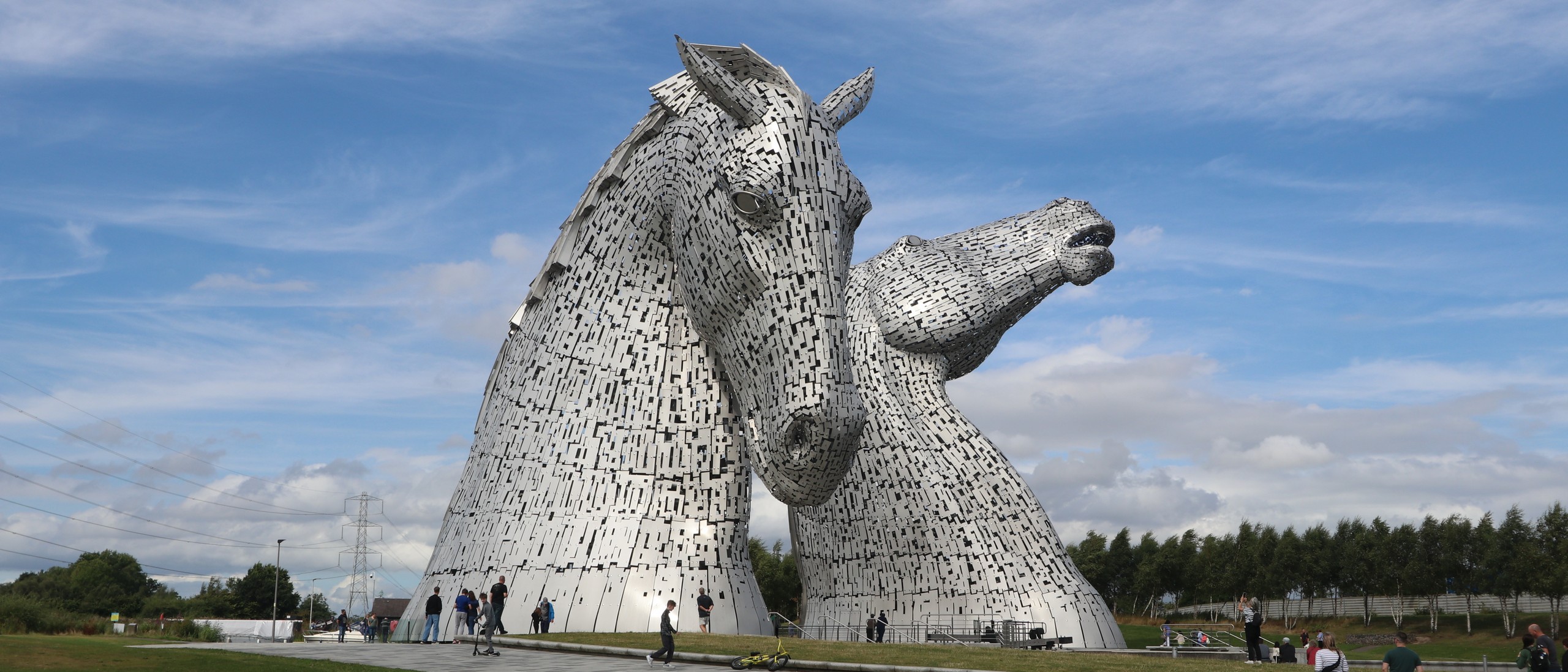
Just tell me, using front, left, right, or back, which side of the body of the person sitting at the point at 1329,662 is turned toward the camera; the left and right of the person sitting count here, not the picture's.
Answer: back

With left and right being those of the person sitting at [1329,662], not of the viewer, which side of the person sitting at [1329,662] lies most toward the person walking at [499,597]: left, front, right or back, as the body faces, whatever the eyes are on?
left

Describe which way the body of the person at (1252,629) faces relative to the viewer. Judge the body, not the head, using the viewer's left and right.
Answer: facing to the left of the viewer

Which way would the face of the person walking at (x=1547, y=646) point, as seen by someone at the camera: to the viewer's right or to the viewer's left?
to the viewer's left

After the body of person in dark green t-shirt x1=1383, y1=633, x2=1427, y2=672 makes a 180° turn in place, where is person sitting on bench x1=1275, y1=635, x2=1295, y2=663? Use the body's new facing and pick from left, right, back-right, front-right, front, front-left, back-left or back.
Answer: back

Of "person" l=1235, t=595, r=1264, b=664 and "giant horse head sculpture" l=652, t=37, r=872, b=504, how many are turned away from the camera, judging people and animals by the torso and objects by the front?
0

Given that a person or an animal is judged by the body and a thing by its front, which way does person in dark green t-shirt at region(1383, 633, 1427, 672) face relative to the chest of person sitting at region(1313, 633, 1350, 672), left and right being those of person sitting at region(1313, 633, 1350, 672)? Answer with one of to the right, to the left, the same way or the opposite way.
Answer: the same way

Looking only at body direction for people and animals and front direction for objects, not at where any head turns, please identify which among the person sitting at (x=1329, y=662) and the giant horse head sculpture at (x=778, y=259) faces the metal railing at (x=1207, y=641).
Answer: the person sitting
